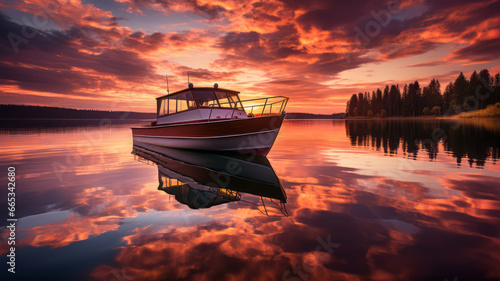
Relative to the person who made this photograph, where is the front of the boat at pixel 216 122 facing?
facing the viewer and to the right of the viewer
